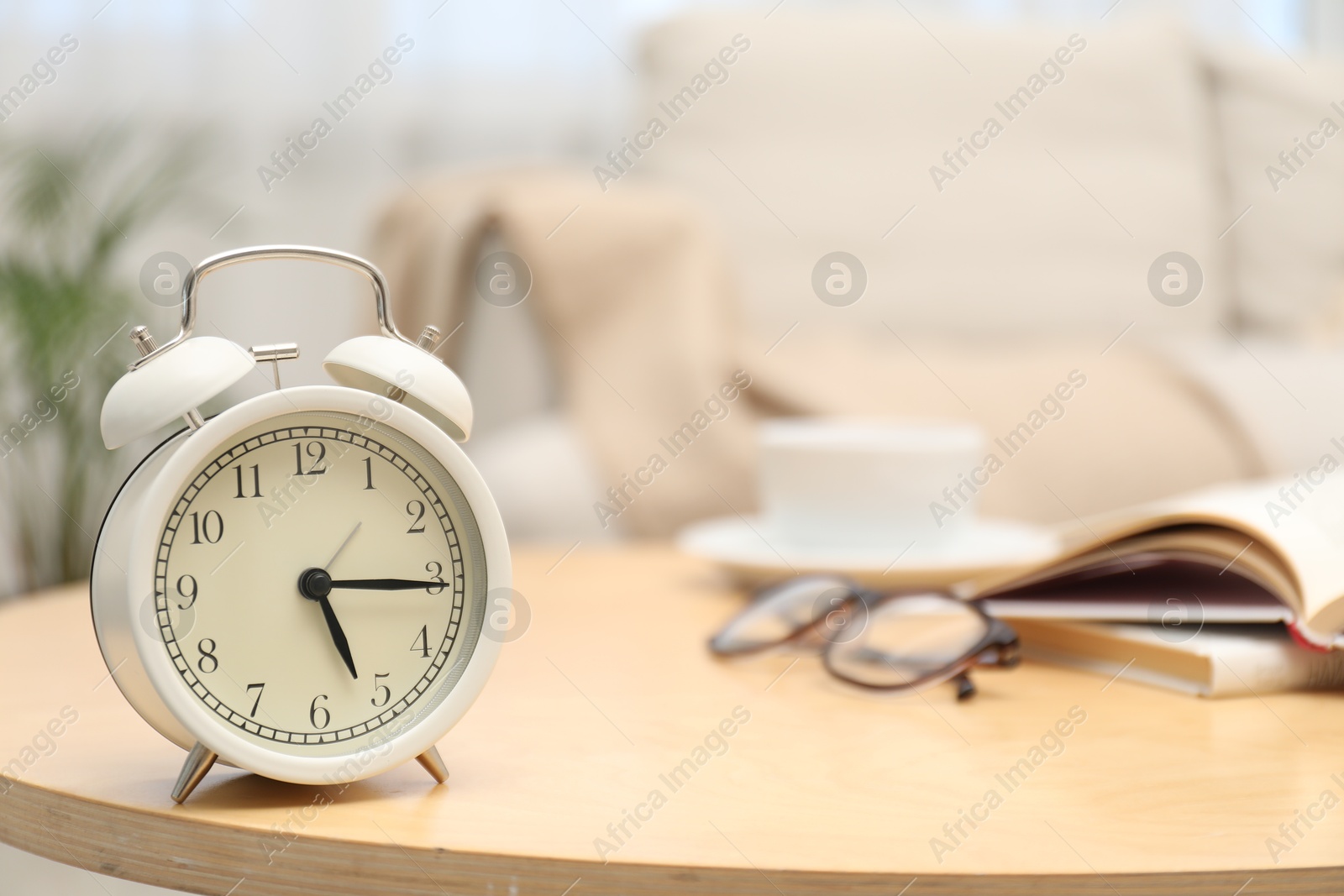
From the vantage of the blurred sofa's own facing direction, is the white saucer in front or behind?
in front

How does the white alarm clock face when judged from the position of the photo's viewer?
facing the viewer and to the right of the viewer

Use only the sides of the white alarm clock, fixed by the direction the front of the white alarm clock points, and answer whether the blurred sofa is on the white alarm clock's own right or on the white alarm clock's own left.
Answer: on the white alarm clock's own left

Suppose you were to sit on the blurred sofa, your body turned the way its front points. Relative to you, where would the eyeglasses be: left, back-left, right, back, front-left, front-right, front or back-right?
front

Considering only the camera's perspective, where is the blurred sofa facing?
facing the viewer

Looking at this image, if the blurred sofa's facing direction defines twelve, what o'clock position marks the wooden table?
The wooden table is roughly at 12 o'clock from the blurred sofa.

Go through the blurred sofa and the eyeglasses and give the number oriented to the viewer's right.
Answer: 0

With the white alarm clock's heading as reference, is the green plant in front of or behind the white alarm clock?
behind
